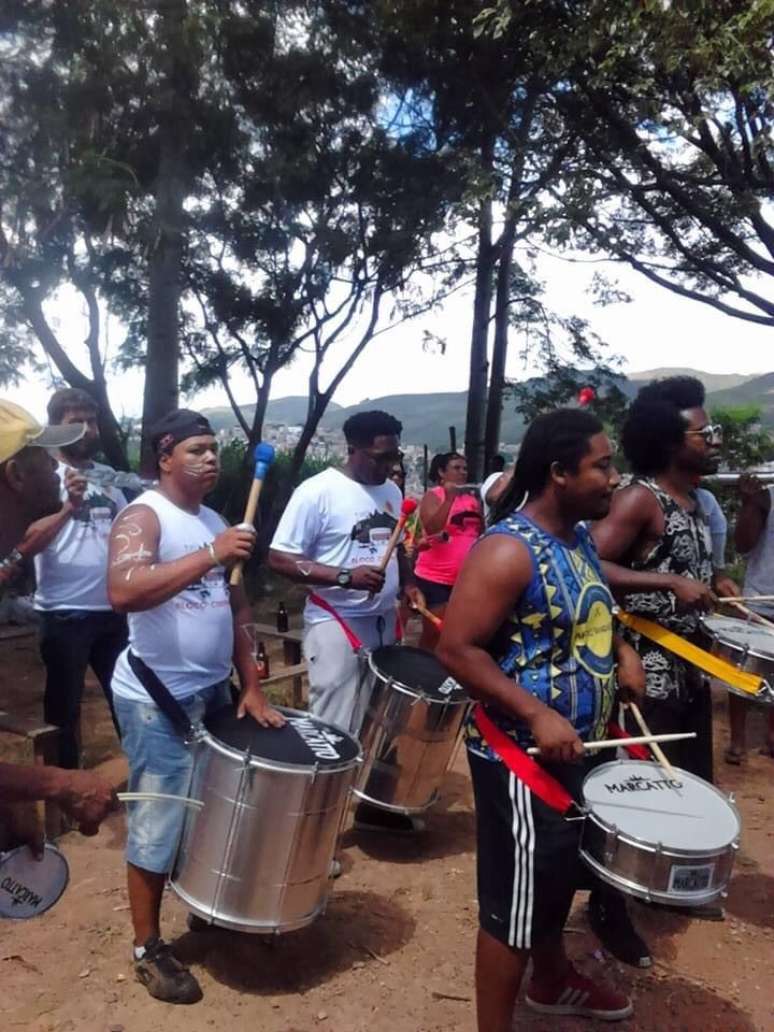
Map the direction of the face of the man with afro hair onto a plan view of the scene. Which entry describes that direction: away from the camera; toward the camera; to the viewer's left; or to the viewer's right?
to the viewer's right

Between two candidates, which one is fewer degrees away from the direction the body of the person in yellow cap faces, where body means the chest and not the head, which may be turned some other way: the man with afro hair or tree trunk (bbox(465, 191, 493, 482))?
the man with afro hair

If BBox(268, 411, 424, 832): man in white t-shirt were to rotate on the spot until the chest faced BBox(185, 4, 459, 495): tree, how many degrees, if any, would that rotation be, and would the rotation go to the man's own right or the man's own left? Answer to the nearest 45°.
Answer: approximately 135° to the man's own left

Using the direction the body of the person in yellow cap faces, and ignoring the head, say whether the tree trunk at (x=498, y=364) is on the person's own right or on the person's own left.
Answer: on the person's own left

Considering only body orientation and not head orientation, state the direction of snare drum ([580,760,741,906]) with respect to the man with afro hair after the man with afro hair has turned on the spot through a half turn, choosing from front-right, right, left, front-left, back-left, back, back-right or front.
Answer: back-left

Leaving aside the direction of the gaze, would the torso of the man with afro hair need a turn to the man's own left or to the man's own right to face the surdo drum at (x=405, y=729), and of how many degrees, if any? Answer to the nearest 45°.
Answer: approximately 135° to the man's own right

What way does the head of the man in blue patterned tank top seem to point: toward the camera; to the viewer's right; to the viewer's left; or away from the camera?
to the viewer's right

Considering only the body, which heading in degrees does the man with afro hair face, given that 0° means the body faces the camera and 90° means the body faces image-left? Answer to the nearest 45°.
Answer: approximately 315°

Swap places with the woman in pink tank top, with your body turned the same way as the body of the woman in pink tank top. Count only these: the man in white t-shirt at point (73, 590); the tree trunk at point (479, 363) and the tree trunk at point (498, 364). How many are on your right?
1

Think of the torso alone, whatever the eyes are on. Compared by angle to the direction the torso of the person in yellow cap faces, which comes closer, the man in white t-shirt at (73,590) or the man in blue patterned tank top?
the man in blue patterned tank top

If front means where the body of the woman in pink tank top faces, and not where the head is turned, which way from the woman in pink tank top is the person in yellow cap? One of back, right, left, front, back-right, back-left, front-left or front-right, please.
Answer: front-right

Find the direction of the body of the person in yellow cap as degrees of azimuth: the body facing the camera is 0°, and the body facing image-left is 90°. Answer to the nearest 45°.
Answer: approximately 270°

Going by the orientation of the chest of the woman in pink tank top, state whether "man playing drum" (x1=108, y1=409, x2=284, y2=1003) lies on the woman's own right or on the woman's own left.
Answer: on the woman's own right

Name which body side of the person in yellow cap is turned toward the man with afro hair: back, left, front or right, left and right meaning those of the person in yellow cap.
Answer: front
